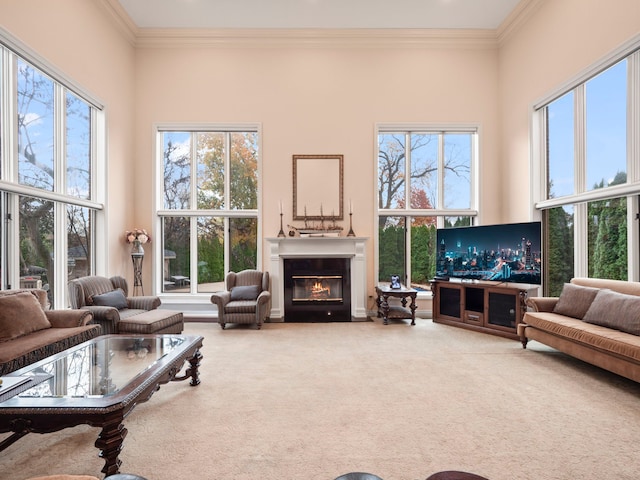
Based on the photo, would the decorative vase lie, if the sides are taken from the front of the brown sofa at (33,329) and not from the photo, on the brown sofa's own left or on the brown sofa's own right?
on the brown sofa's own left

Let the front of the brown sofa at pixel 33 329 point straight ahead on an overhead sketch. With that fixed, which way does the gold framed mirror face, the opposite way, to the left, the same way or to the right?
to the right

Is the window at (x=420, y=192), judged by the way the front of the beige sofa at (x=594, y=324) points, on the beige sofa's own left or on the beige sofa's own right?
on the beige sofa's own right

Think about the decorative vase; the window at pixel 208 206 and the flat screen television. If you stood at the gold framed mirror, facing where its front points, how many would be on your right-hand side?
2

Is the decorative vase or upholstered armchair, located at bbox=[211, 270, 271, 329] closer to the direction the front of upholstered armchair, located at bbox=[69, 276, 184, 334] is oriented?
the upholstered armchair

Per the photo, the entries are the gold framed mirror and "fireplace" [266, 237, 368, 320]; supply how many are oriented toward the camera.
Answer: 2
